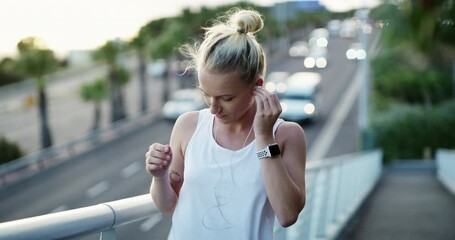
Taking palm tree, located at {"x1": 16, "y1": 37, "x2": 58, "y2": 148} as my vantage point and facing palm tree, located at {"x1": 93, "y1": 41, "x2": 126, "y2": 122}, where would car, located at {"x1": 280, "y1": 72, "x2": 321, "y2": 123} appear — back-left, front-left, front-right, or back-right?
front-right

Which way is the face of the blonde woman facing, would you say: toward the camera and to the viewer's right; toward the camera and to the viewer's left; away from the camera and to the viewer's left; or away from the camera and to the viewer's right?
toward the camera and to the viewer's left

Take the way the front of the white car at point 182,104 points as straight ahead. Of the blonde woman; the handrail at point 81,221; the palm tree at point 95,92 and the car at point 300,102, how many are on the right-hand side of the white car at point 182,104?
1
